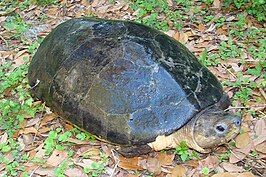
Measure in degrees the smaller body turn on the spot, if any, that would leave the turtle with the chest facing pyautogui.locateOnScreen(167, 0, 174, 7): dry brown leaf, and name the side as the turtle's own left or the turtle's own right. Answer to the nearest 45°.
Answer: approximately 135° to the turtle's own left

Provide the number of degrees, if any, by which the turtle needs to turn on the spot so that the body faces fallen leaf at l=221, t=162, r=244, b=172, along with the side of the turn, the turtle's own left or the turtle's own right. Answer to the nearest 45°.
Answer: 0° — it already faces it

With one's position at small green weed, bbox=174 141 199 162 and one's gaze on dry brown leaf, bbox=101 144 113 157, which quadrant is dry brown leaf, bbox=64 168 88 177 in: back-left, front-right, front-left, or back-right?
front-left

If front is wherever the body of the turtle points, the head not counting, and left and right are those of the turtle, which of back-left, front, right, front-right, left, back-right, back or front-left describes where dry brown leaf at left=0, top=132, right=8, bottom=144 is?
back-right

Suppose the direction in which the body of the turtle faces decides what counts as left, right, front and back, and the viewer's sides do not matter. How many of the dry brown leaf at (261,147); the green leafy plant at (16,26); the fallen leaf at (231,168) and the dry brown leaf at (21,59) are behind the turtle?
2

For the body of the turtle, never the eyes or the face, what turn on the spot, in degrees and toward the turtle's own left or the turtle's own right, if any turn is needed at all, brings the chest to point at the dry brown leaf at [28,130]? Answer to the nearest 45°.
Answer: approximately 135° to the turtle's own right

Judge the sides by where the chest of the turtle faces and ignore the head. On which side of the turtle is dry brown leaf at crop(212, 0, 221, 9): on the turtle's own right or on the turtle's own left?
on the turtle's own left

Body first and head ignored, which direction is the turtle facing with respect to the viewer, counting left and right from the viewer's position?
facing the viewer and to the right of the viewer

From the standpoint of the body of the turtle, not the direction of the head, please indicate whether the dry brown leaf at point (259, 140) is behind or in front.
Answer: in front

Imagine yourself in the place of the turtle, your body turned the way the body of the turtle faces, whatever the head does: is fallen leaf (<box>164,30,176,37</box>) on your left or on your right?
on your left

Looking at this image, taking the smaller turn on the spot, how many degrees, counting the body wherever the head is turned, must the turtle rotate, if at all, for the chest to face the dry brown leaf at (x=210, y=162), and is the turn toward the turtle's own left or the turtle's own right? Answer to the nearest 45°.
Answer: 0° — it already faces it

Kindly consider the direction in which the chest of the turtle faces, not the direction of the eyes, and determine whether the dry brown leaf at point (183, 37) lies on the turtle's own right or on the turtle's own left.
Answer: on the turtle's own left

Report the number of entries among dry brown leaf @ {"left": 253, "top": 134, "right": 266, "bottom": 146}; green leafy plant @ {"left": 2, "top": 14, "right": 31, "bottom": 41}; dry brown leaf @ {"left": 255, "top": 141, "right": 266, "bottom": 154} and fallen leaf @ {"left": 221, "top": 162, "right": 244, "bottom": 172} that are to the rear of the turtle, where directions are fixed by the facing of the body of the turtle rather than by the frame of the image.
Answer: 1

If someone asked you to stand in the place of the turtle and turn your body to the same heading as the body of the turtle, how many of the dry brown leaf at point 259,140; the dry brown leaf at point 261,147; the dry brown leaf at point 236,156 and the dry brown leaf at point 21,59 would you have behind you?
1
